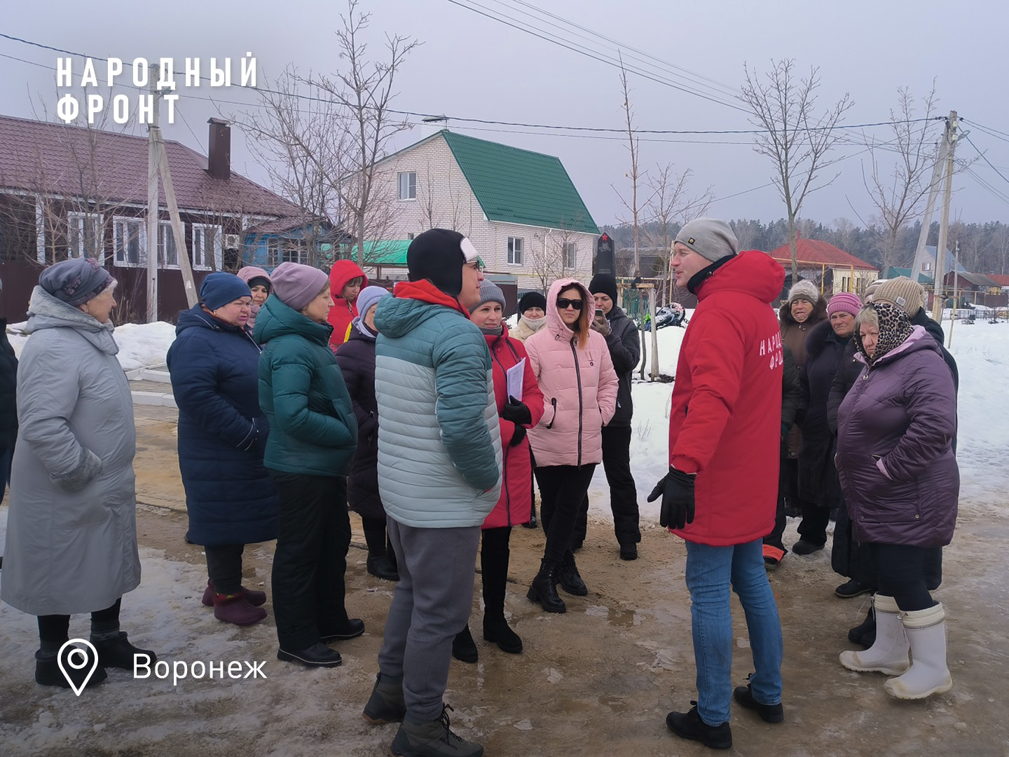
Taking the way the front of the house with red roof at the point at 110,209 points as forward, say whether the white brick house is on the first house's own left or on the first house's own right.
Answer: on the first house's own left

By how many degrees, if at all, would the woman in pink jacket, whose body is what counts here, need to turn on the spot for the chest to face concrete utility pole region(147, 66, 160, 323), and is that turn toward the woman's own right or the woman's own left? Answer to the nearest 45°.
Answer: approximately 135° to the woman's own right

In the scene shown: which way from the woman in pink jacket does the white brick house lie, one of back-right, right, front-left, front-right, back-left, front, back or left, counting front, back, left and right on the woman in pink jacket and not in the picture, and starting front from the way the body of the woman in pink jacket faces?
back

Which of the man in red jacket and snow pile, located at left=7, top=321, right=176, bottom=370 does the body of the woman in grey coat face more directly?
the man in red jacket

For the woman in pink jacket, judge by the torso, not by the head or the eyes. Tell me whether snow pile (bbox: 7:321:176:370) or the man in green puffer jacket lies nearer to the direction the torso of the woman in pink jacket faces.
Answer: the man in green puffer jacket

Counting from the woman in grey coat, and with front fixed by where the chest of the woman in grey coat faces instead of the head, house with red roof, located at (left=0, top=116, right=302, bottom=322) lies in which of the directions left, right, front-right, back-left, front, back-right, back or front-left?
left

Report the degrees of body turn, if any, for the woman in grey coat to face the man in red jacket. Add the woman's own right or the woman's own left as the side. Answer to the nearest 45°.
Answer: approximately 45° to the woman's own right

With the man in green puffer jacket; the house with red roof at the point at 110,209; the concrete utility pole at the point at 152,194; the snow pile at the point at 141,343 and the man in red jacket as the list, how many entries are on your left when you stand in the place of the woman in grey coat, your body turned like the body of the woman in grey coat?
3

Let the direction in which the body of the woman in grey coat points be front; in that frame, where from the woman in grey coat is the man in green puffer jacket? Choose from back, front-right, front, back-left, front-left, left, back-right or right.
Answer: front-right

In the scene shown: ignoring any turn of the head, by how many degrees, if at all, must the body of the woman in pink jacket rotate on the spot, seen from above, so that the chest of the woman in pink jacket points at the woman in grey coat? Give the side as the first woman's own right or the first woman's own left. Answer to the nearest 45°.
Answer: approximately 45° to the first woman's own right

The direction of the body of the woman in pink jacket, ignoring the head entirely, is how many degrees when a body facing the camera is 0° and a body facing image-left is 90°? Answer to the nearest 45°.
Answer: approximately 0°

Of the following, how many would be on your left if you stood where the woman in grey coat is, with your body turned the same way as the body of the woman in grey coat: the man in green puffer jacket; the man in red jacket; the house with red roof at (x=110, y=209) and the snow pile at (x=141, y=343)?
2

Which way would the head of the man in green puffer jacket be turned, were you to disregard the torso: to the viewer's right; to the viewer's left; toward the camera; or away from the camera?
to the viewer's right

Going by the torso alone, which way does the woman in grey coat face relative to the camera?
to the viewer's right
